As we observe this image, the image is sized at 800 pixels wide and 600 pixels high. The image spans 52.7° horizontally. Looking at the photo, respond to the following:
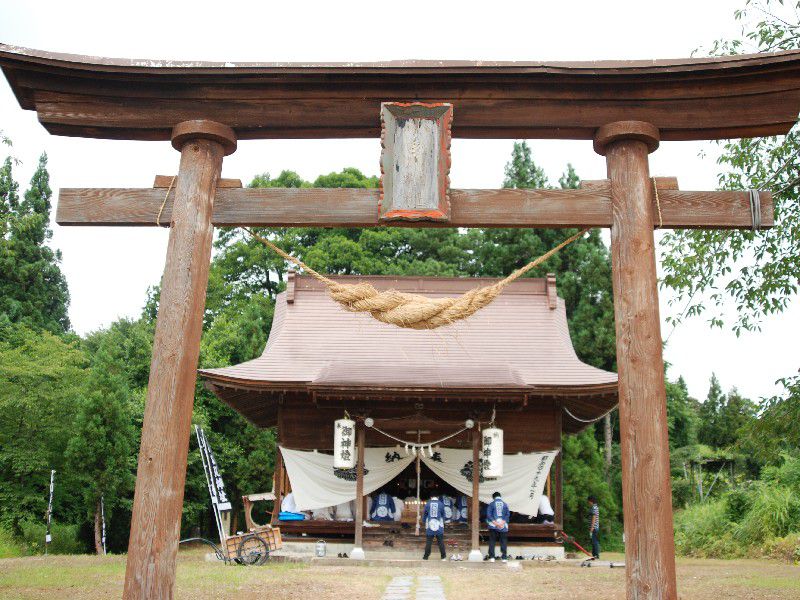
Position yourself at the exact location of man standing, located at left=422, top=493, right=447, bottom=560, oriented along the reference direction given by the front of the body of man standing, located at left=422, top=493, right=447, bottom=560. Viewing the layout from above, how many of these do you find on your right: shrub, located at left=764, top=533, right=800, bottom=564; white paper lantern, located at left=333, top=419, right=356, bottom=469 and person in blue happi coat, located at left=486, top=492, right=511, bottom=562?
2

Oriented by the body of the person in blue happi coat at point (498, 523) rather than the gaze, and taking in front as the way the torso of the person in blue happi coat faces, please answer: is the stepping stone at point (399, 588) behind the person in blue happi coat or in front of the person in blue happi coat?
behind

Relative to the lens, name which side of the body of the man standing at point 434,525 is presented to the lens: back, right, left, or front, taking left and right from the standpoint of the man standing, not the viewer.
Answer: back

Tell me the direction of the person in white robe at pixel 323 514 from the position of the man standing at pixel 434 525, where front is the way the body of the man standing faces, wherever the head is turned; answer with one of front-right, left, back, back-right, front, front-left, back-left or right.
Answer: front-left

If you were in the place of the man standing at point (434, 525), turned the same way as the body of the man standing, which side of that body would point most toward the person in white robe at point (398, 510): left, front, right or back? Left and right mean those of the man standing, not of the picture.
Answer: front

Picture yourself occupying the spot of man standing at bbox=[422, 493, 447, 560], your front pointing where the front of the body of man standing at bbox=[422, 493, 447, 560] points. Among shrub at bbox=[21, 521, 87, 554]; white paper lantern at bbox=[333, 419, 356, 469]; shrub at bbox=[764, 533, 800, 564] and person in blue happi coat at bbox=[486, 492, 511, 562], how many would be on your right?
2

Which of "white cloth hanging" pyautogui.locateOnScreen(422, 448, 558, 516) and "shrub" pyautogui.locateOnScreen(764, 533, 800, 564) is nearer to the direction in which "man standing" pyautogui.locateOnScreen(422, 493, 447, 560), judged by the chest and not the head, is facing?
the white cloth hanging

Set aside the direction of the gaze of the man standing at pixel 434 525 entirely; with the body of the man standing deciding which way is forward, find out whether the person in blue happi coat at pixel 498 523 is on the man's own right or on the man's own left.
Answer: on the man's own right

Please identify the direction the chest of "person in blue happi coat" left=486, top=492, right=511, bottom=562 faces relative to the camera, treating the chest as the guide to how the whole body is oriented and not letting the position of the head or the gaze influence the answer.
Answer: away from the camera

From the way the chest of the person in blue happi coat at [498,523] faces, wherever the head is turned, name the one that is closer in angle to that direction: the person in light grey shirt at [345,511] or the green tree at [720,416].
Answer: the green tree

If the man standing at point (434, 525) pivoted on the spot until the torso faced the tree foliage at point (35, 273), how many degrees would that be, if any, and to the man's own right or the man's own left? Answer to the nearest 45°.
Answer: approximately 45° to the man's own left

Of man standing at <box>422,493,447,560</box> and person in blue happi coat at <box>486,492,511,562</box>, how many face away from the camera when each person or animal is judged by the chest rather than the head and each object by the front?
2

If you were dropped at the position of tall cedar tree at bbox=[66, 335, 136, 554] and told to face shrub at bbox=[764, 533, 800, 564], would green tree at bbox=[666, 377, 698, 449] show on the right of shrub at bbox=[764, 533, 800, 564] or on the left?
left

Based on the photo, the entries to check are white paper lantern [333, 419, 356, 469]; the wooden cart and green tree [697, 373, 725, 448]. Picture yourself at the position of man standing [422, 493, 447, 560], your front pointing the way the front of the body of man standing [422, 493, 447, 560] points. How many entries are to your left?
2
